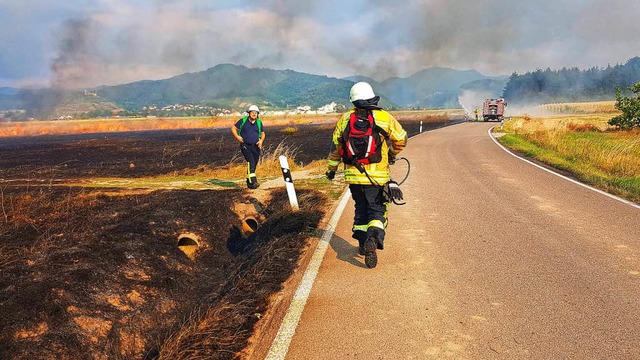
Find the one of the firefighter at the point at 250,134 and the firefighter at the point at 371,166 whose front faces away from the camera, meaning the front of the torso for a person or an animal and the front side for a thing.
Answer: the firefighter at the point at 371,166

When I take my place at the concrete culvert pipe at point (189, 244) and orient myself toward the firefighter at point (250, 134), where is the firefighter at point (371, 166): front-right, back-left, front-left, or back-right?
back-right

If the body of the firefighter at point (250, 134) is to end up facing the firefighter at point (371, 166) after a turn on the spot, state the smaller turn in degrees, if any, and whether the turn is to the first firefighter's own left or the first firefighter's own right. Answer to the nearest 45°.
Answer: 0° — they already face them

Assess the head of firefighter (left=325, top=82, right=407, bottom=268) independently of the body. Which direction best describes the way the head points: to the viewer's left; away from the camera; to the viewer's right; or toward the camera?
away from the camera

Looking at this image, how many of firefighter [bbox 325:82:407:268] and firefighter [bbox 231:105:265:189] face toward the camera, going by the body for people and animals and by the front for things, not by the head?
1

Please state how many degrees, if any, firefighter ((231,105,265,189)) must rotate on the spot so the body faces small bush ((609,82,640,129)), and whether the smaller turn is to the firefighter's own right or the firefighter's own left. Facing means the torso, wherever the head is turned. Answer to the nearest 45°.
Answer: approximately 135° to the firefighter's own left

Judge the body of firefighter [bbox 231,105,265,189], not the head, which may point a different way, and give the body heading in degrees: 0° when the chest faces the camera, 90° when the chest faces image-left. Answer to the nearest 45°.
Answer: approximately 0°

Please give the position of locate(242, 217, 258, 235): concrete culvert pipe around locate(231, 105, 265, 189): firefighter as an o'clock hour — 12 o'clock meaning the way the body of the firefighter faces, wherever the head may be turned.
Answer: The concrete culvert pipe is roughly at 12 o'clock from the firefighter.

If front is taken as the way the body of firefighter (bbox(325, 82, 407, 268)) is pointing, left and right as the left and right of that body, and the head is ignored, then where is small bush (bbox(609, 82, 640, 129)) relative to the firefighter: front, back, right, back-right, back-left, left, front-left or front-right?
front-right

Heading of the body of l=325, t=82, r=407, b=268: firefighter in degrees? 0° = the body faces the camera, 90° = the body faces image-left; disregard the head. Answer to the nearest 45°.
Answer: approximately 180°

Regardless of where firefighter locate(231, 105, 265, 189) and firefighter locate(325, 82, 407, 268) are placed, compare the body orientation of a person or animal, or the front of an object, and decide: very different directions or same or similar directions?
very different directions

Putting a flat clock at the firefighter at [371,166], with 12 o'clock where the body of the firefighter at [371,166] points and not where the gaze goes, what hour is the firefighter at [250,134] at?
the firefighter at [250,134] is roughly at 11 o'clock from the firefighter at [371,166].
